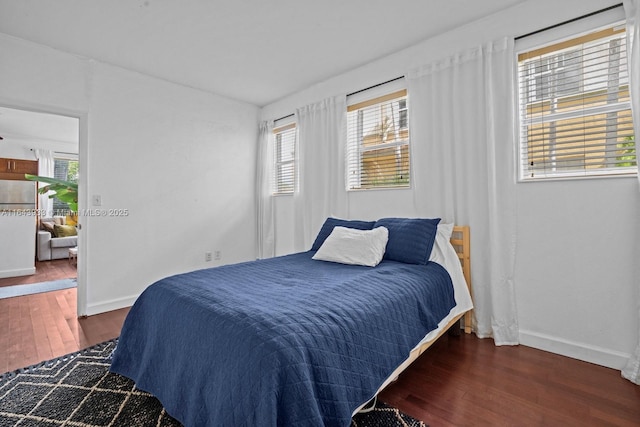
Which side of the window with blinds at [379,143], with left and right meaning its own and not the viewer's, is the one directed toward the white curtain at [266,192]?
right

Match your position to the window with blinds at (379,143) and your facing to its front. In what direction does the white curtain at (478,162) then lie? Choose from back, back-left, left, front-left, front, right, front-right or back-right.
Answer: left

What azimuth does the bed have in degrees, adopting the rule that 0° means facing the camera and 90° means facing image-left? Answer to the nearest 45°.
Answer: approximately 45°

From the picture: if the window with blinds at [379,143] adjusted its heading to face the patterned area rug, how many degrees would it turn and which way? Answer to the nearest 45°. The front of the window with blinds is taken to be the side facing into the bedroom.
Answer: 0° — it already faces it

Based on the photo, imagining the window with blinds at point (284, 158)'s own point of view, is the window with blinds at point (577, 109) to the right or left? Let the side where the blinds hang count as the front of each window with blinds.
on its left

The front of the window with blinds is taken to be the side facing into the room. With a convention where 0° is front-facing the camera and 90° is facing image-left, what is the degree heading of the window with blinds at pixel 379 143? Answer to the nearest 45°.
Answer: approximately 45°

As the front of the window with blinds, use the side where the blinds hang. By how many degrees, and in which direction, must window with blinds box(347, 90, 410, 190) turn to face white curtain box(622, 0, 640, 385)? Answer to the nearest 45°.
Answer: approximately 90° to its left

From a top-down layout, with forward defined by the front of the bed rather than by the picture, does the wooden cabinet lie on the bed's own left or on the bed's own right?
on the bed's own right

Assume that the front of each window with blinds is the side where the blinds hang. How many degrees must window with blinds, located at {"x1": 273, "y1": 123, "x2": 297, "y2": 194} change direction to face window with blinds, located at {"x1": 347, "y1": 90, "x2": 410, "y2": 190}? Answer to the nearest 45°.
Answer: approximately 90° to its left

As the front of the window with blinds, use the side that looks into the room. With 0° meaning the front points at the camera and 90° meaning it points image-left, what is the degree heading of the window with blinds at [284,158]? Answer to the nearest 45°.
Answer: approximately 45°

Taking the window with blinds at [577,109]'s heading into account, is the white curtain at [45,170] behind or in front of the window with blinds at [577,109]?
in front
